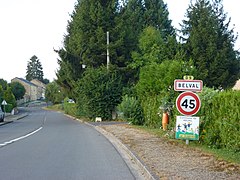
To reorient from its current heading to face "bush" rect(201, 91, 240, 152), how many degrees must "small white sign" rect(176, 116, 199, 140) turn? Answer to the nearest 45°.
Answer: approximately 90° to its left

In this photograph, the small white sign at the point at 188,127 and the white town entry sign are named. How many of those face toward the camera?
2

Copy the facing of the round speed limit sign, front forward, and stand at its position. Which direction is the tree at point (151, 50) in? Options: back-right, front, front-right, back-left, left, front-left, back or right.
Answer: back

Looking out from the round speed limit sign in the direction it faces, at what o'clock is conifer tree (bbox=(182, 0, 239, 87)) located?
The conifer tree is roughly at 6 o'clock from the round speed limit sign.

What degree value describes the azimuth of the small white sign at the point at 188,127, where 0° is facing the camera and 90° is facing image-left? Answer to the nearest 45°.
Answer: approximately 0°
